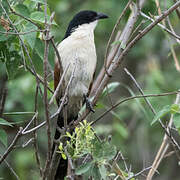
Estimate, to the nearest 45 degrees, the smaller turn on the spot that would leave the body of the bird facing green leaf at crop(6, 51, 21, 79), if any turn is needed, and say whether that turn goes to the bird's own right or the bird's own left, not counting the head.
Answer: approximately 90° to the bird's own right

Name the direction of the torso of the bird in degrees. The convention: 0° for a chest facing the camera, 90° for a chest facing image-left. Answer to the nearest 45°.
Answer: approximately 315°

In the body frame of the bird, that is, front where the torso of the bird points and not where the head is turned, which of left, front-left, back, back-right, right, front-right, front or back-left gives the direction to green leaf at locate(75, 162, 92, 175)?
front-right
